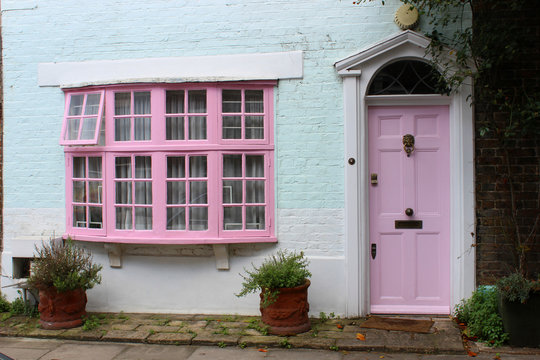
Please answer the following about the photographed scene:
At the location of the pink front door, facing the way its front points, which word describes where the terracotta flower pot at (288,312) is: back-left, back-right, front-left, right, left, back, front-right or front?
front-right

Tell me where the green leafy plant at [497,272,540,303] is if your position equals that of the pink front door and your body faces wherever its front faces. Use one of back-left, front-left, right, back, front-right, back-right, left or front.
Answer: front-left

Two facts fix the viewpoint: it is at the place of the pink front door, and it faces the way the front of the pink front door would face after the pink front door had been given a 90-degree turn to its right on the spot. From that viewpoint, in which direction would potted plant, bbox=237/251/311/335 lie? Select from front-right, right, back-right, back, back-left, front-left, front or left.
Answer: front-left

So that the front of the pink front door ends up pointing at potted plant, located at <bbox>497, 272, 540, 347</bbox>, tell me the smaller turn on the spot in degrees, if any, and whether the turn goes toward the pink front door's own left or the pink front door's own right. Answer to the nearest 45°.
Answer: approximately 45° to the pink front door's own left

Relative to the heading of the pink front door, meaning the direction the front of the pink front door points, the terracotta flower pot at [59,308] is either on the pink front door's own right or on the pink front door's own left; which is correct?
on the pink front door's own right

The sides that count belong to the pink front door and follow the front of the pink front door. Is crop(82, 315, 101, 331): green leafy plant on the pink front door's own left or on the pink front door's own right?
on the pink front door's own right

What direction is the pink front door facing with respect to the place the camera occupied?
facing the viewer

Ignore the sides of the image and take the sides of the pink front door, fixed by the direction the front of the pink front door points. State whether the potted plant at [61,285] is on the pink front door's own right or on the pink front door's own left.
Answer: on the pink front door's own right

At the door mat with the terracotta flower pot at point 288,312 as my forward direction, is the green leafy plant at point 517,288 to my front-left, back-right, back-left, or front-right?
back-left
